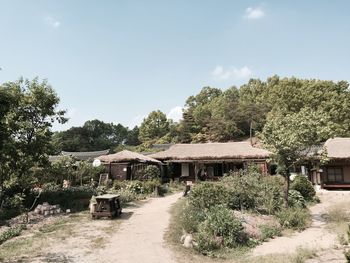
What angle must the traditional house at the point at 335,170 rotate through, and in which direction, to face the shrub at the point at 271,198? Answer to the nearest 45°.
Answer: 0° — it already faces it

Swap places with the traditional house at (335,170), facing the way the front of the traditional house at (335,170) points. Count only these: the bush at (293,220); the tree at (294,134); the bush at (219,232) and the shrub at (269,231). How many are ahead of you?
4

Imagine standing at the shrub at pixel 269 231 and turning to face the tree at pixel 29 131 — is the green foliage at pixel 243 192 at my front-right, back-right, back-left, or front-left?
front-right

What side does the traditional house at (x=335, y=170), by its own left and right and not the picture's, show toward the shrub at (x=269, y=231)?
front

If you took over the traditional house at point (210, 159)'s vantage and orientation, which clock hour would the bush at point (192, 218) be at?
The bush is roughly at 12 o'clock from the traditional house.

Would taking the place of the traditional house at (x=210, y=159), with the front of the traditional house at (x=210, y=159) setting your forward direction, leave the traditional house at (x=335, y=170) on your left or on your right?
on your left

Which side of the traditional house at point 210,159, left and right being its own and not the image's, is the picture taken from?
front

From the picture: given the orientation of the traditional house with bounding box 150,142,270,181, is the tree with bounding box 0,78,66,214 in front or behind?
in front

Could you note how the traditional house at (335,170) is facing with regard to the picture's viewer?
facing the viewer

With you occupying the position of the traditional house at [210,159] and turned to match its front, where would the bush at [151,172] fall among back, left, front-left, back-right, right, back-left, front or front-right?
front-right

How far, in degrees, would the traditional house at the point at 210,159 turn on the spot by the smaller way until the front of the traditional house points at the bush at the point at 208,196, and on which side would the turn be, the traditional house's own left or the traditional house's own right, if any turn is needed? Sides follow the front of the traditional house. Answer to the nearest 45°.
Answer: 0° — it already faces it

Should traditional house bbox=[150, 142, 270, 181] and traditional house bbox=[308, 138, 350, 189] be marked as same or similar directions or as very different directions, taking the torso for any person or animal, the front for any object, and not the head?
same or similar directions

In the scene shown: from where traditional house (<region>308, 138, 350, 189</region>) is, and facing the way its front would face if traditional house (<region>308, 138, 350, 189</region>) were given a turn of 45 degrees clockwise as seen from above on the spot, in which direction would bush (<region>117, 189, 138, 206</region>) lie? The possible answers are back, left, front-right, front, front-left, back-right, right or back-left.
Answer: front

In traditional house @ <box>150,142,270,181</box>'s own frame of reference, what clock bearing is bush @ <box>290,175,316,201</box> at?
The bush is roughly at 11 o'clock from the traditional house.

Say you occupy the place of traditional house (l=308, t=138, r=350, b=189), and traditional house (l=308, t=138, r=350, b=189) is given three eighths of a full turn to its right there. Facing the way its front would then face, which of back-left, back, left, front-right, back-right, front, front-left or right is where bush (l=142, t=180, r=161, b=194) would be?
left
